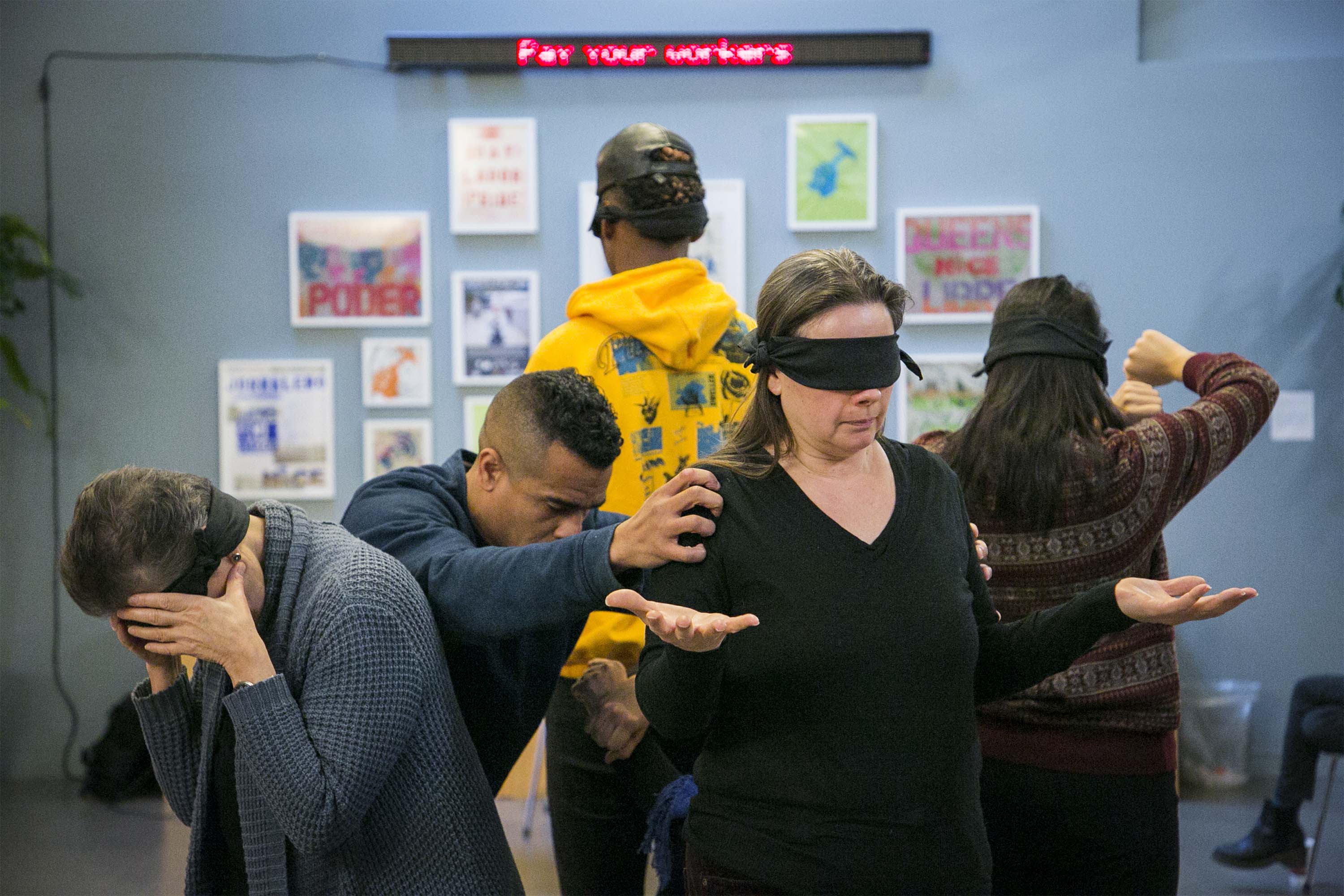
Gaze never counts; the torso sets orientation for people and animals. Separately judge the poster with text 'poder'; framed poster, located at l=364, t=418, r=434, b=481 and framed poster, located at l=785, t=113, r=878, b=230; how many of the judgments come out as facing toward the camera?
3

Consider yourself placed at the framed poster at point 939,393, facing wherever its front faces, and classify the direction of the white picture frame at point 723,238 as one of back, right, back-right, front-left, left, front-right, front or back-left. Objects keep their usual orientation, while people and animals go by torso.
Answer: right

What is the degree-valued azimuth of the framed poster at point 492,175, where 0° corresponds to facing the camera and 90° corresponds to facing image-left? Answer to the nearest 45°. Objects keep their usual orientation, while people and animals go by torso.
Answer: approximately 0°

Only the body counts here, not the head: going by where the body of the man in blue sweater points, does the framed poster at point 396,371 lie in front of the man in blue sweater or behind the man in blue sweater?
behind

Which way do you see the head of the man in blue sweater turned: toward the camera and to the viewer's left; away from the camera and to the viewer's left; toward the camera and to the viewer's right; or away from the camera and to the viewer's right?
toward the camera and to the viewer's right

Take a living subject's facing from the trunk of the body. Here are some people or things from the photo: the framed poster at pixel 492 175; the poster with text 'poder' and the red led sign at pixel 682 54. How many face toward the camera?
3

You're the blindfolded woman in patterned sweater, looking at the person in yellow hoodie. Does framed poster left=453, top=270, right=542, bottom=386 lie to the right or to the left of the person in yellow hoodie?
right

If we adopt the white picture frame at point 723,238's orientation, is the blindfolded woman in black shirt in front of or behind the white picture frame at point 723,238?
in front

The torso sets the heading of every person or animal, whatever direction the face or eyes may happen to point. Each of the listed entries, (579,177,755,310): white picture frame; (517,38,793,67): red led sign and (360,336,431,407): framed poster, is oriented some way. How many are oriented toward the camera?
3

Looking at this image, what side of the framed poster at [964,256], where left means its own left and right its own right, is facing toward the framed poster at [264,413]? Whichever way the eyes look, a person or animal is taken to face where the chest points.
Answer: right
